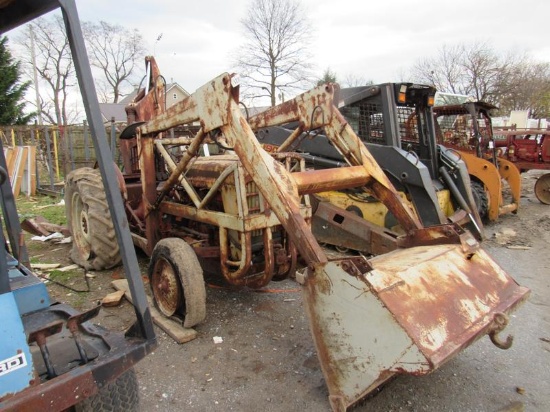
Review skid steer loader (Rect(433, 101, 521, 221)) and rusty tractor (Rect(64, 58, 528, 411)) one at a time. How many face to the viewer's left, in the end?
0

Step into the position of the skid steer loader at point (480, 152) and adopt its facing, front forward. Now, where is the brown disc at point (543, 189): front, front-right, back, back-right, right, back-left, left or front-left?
left

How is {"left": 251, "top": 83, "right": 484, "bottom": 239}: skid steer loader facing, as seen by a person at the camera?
facing the viewer and to the right of the viewer

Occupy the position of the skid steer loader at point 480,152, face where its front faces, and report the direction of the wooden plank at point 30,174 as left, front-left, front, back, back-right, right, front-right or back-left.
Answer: back-right

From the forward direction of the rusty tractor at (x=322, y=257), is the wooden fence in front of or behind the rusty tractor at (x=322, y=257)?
behind

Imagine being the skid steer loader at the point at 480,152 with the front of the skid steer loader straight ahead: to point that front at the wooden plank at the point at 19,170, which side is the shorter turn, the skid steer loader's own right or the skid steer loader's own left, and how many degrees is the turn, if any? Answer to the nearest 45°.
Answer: approximately 135° to the skid steer loader's own right

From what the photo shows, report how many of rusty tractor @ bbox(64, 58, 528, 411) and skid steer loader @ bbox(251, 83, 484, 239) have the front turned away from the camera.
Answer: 0

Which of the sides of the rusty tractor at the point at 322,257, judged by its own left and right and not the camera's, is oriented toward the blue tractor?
right

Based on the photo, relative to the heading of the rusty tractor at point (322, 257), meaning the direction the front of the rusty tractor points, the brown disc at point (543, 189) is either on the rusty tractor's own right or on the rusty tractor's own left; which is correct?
on the rusty tractor's own left
